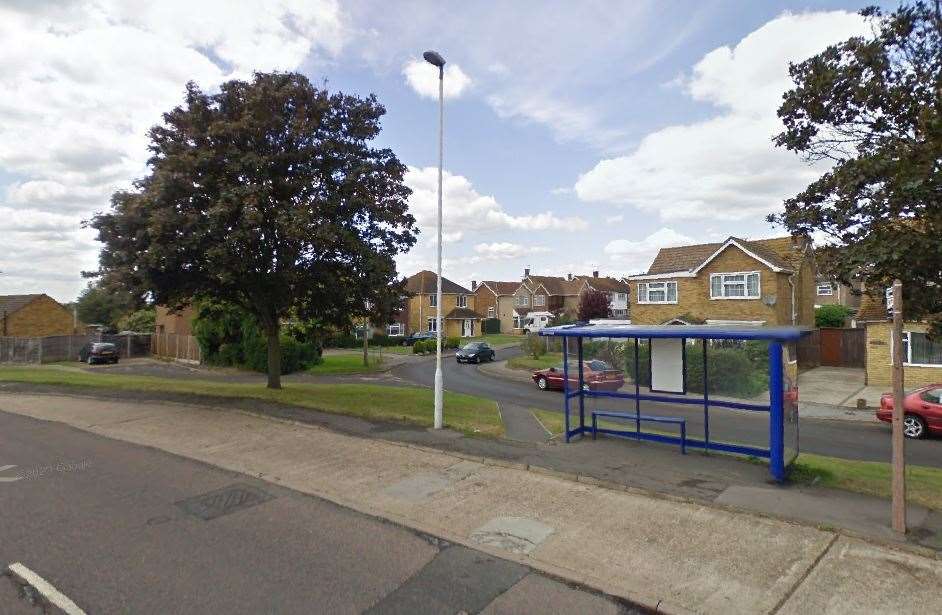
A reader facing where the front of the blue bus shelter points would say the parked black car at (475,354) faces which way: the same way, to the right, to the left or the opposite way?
the same way

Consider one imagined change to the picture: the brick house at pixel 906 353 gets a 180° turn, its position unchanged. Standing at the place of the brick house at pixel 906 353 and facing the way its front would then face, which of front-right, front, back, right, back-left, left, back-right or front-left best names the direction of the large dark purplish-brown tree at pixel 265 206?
back-left

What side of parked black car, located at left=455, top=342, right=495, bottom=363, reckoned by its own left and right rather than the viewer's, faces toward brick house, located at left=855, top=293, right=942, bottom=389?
left

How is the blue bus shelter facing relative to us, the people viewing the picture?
facing the viewer and to the left of the viewer

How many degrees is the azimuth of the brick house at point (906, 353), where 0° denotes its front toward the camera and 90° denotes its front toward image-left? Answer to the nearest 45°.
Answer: approximately 0°

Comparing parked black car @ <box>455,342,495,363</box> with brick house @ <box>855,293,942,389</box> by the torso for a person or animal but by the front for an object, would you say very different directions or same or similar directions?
same or similar directions

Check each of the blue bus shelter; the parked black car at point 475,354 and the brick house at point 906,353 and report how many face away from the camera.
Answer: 0

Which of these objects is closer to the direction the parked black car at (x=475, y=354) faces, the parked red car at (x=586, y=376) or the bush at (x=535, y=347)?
the parked red car

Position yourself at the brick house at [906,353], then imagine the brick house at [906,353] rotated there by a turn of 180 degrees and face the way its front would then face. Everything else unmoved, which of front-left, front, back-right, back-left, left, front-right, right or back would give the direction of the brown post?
back

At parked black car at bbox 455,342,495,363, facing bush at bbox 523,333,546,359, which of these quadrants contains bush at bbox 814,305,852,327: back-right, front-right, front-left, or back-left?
front-right

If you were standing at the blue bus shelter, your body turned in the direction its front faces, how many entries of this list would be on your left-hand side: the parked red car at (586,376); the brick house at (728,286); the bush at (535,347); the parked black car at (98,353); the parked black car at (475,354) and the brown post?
1

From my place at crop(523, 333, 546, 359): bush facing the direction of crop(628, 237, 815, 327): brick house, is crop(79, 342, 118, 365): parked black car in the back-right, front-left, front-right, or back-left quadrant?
back-right

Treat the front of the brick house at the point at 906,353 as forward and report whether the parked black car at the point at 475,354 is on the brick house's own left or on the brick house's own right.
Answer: on the brick house's own right

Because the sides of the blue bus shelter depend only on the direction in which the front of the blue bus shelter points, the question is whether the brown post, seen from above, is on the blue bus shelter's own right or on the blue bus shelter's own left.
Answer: on the blue bus shelter's own left

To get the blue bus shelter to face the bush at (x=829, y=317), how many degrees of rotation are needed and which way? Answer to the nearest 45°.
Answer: approximately 135° to its right
